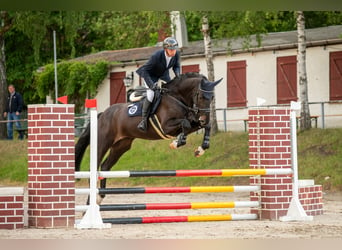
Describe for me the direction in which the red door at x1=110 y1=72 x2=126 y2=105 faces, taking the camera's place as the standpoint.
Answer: facing the viewer

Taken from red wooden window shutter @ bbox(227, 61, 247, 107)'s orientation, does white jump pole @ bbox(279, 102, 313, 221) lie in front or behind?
in front

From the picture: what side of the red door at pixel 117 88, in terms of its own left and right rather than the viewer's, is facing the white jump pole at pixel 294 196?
front

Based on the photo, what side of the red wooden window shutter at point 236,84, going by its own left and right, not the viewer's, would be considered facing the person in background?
right

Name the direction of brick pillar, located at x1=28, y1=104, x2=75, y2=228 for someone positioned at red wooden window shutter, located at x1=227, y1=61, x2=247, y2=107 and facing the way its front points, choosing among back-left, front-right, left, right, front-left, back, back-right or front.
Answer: front

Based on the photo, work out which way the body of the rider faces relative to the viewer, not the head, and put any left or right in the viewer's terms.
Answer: facing the viewer and to the right of the viewer

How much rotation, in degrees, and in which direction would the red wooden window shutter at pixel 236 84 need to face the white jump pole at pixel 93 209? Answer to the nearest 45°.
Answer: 0° — it already faces it

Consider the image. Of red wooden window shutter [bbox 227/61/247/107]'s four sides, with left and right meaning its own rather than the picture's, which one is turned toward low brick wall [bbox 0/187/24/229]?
front

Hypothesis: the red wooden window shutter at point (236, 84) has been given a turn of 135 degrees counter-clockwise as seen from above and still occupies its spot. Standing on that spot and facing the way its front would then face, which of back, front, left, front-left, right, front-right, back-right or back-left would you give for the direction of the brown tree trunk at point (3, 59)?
back-left

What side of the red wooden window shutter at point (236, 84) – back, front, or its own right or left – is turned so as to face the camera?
front

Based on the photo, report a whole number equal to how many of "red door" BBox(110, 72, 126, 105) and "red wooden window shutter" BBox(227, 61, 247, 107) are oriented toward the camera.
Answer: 2

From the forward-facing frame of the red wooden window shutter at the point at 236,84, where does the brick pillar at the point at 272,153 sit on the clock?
The brick pillar is roughly at 12 o'clock from the red wooden window shutter.

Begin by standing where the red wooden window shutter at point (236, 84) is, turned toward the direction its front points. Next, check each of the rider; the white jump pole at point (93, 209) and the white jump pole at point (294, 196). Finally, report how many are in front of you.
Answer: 3

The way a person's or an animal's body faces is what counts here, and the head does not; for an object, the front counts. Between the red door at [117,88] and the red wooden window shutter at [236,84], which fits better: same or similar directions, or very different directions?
same or similar directions

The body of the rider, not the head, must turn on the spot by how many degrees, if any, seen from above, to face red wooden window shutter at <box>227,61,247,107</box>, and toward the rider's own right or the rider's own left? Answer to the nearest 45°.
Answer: approximately 135° to the rider's own left

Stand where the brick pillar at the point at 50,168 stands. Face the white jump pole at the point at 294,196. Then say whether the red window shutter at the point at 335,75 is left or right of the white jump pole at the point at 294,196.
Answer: left

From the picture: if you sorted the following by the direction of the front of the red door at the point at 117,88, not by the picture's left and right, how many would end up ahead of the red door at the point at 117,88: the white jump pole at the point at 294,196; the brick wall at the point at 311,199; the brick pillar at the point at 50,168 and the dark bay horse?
4

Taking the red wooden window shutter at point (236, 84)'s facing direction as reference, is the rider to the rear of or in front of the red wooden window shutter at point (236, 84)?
in front
